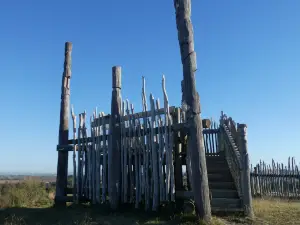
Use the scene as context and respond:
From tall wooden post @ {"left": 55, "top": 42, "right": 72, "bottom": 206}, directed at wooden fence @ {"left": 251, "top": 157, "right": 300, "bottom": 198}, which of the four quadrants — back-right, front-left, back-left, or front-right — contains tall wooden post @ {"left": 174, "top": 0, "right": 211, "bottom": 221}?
front-right

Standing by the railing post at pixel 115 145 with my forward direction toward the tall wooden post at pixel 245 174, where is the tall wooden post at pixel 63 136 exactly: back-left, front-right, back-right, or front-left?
back-left

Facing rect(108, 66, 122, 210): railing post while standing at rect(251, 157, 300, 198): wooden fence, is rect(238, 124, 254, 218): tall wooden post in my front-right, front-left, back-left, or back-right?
front-left

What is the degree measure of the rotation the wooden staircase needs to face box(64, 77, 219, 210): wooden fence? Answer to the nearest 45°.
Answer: approximately 90° to its right

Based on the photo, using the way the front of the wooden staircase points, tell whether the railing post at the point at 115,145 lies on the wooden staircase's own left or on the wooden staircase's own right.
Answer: on the wooden staircase's own right

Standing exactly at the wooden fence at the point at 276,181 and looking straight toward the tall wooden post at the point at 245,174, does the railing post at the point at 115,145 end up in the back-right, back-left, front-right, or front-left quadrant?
front-right

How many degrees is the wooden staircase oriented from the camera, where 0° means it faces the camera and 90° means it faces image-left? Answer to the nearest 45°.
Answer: approximately 0°

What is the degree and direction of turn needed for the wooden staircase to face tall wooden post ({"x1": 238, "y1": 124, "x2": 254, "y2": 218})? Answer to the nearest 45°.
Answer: approximately 45° to its left
